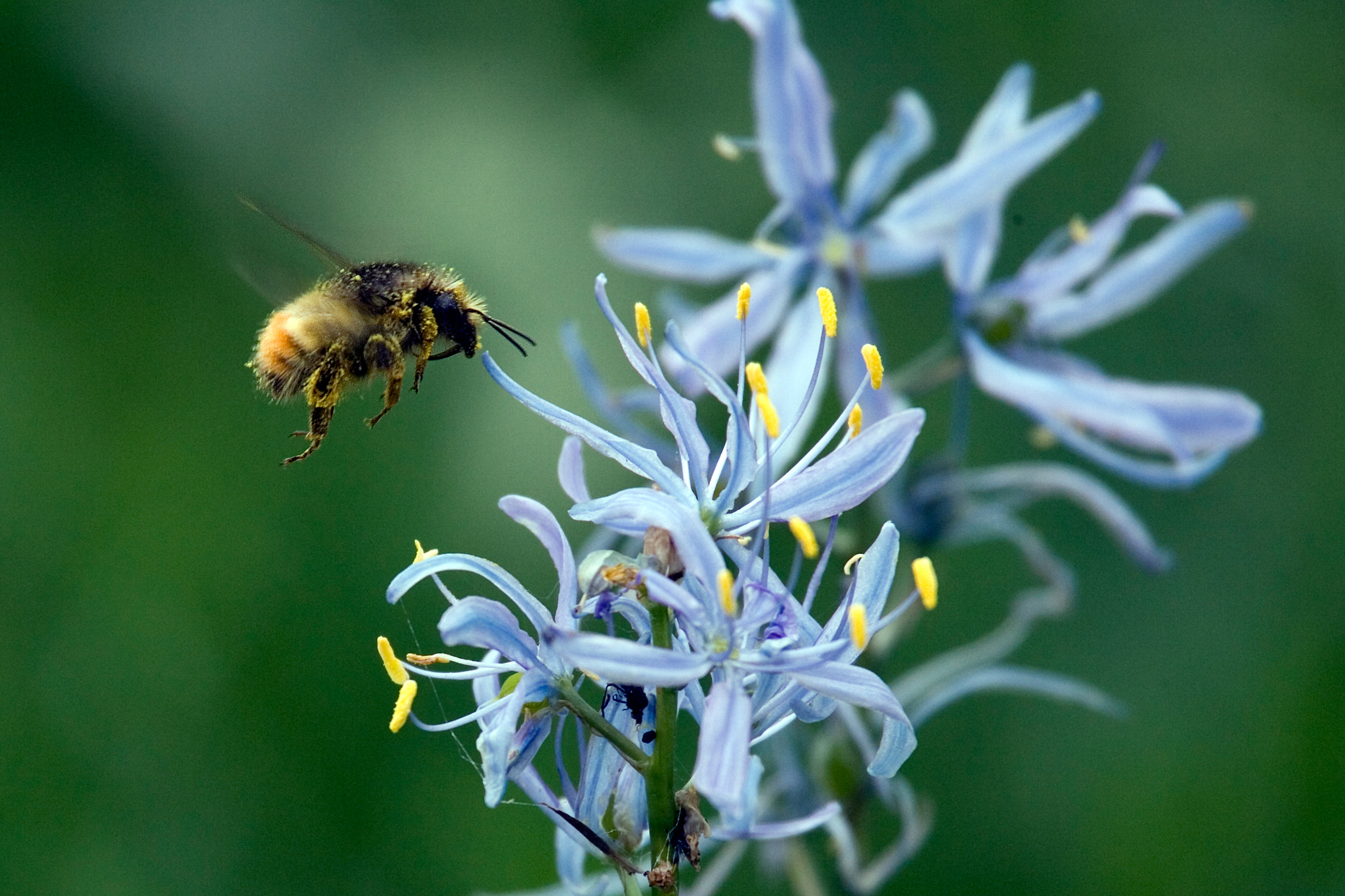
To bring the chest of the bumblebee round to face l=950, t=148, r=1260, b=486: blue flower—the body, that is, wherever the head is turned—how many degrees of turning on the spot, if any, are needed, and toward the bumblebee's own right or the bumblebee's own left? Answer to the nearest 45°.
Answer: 0° — it already faces it

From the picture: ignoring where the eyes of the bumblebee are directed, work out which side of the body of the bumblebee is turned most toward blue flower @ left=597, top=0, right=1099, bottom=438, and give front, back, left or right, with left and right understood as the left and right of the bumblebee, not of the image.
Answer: front

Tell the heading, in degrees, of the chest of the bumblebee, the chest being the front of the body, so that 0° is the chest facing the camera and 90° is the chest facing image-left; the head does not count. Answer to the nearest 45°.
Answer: approximately 270°

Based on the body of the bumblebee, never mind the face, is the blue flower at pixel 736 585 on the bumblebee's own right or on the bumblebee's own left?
on the bumblebee's own right
